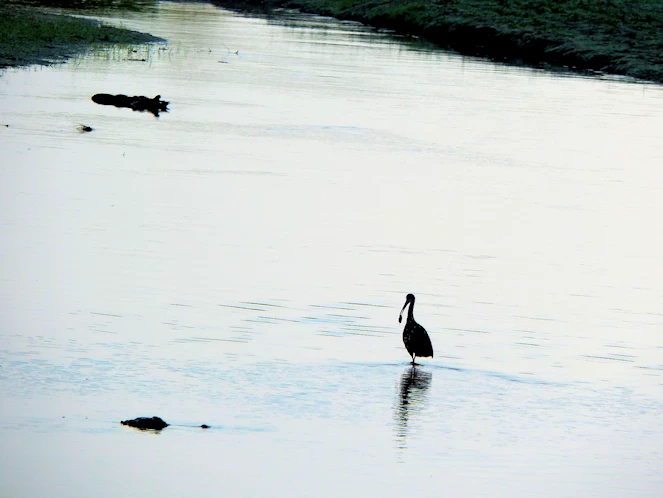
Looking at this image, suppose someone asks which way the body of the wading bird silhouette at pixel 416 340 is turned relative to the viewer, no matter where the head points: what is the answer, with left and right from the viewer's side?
facing to the left of the viewer

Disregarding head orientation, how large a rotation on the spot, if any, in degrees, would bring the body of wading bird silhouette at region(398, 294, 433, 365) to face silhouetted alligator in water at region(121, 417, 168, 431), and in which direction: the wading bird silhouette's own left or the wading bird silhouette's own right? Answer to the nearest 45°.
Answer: approximately 45° to the wading bird silhouette's own left

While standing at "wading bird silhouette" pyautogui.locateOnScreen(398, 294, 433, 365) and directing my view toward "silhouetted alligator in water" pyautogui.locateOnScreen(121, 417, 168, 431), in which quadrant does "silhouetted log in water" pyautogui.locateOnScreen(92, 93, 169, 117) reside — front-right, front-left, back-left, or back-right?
back-right

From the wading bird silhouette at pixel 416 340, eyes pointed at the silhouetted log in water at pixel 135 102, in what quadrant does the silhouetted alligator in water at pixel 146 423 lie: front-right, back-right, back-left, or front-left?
back-left

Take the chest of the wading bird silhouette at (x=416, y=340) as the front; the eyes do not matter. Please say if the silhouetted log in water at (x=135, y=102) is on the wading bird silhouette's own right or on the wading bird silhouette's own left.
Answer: on the wading bird silhouette's own right
